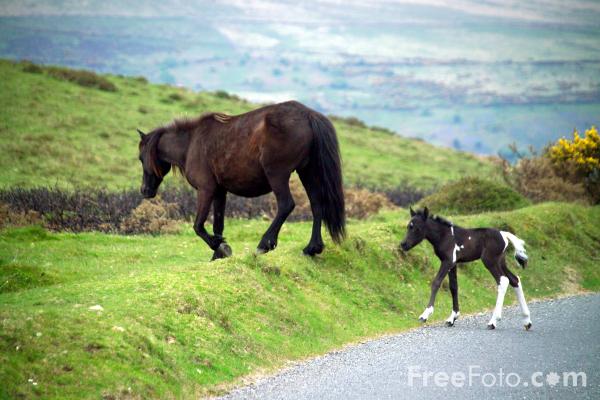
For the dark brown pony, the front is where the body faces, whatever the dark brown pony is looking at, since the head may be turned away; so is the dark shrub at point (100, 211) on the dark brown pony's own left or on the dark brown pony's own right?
on the dark brown pony's own right

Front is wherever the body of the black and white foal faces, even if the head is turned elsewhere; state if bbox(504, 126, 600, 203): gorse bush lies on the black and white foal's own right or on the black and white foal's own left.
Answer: on the black and white foal's own right

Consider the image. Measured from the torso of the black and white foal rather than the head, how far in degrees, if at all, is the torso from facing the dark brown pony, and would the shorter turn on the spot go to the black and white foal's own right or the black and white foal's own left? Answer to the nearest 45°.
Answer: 0° — it already faces it

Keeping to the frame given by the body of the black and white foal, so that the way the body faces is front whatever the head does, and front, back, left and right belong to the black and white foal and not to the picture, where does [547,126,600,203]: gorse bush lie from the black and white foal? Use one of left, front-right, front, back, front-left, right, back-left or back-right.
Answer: right

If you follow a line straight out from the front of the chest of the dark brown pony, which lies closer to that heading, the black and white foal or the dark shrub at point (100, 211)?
the dark shrub

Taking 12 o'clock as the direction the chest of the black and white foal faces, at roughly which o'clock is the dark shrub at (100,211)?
The dark shrub is roughly at 1 o'clock from the black and white foal.

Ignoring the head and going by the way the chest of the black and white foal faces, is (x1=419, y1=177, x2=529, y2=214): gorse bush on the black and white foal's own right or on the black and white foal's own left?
on the black and white foal's own right

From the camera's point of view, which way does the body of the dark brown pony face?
to the viewer's left

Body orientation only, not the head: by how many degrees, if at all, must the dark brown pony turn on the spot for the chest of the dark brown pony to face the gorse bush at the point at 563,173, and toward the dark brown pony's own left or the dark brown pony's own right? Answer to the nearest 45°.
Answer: approximately 135° to the dark brown pony's own right

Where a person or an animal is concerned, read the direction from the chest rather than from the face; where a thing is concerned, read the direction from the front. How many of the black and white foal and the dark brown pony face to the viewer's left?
2

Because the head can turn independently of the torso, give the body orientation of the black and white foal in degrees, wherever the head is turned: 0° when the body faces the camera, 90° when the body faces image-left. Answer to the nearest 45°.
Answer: approximately 90°
